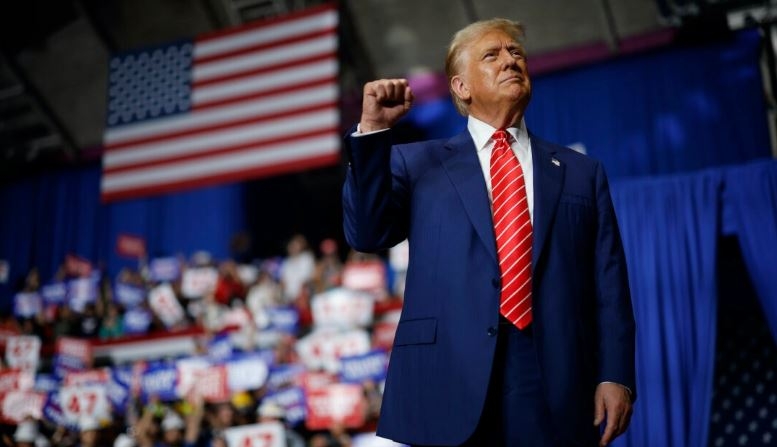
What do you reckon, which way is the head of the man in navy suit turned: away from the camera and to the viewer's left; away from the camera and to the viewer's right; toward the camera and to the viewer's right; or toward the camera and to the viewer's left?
toward the camera and to the viewer's right

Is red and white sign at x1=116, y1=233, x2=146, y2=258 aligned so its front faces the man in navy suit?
yes

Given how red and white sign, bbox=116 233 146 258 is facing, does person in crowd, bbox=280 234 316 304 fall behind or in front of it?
in front

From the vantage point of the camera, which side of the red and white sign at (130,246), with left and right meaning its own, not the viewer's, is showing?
front
